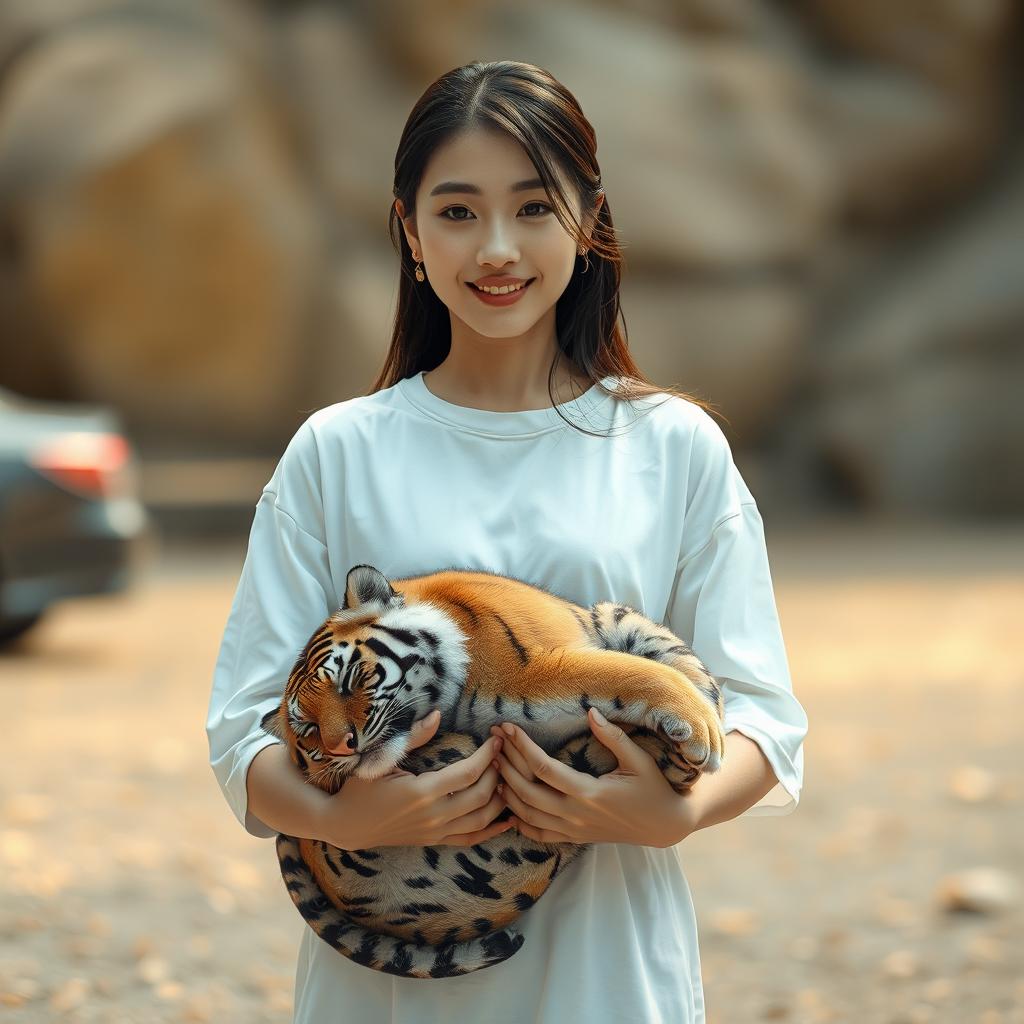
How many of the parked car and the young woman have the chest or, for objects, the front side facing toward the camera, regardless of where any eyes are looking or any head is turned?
1

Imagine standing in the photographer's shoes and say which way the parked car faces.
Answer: facing to the left of the viewer

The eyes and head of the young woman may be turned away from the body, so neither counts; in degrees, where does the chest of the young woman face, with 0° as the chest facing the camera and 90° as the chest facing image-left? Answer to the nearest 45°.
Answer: approximately 0°

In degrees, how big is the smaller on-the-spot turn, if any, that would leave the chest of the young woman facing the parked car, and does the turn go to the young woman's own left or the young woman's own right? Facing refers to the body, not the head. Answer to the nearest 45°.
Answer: approximately 180°
